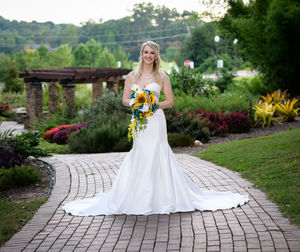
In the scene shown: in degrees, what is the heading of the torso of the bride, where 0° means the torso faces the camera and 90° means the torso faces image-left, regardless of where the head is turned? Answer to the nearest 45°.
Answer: approximately 0°

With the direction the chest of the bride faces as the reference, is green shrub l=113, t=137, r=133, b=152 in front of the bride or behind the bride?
behind

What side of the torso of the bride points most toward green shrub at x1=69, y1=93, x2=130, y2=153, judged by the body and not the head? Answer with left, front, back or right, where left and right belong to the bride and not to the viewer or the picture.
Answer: back

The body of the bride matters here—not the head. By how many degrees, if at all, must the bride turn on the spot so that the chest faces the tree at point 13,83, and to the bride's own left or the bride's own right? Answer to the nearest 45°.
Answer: approximately 135° to the bride's own right

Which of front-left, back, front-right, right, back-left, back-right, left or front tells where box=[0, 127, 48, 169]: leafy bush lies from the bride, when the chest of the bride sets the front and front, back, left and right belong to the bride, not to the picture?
back-right

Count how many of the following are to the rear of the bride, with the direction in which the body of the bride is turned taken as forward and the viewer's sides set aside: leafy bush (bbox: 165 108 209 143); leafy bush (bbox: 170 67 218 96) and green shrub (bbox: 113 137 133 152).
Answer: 3

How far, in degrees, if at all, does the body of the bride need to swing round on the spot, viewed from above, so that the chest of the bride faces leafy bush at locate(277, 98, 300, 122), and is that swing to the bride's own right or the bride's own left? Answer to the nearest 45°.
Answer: approximately 135° to the bride's own left

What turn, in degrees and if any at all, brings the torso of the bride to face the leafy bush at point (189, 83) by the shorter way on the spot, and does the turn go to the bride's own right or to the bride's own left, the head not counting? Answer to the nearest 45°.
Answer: approximately 180°

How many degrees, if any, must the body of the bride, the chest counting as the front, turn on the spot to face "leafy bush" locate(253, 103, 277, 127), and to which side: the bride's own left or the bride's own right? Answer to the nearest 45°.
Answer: approximately 135° to the bride's own left

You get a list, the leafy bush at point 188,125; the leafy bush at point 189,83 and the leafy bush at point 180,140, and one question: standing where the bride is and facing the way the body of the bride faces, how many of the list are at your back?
3

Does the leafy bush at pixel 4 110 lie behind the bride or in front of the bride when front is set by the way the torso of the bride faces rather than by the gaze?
behind

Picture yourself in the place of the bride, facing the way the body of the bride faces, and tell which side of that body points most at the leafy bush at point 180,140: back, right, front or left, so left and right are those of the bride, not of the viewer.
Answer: back
